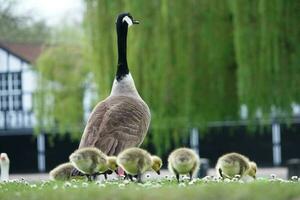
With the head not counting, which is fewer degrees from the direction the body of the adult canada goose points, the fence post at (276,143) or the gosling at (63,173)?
the fence post

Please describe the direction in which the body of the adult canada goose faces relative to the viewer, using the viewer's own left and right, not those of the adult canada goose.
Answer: facing away from the viewer and to the right of the viewer

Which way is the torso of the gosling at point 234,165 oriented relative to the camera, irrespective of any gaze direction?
to the viewer's right

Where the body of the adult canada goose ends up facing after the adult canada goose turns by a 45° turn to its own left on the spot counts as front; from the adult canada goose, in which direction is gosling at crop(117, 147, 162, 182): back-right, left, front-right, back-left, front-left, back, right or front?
back

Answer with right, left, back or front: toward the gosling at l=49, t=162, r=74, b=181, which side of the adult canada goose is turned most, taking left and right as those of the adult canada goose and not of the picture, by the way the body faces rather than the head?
back

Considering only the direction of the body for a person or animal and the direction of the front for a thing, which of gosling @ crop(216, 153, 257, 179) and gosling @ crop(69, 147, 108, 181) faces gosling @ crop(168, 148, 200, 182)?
gosling @ crop(69, 147, 108, 181)

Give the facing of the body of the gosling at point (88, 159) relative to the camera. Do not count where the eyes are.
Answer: to the viewer's right
